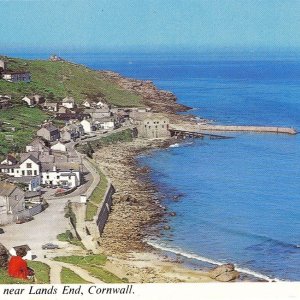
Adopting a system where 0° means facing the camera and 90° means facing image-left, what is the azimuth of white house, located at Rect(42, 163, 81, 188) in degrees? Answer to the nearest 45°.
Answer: approximately 0°

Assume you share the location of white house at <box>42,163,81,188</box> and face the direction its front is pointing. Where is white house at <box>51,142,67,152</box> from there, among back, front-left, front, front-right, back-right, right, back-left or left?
back

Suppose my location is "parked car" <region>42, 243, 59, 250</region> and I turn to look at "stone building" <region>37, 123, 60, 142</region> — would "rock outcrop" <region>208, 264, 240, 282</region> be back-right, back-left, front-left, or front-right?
back-right

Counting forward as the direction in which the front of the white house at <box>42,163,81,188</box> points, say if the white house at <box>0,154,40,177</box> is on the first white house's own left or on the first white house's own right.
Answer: on the first white house's own right

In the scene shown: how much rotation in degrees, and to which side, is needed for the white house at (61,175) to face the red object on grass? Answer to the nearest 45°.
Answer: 0° — it already faces it

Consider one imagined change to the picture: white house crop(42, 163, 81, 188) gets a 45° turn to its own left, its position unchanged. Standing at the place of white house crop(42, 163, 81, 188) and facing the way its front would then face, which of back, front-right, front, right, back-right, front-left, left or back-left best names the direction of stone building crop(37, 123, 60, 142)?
back-left

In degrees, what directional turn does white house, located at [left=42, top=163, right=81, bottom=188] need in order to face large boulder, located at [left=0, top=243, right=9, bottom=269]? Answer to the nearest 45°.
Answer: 0° — it already faces it
